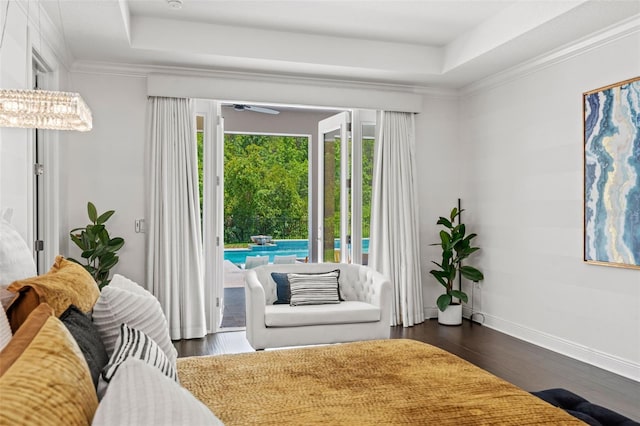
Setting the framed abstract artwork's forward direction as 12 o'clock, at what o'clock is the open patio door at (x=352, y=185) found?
The open patio door is roughly at 2 o'clock from the framed abstract artwork.

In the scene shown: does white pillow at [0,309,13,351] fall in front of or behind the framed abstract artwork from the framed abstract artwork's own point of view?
in front

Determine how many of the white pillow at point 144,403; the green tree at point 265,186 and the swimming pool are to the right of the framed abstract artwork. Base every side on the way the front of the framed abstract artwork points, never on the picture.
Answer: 2

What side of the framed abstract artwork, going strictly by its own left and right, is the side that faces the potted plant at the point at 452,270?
right

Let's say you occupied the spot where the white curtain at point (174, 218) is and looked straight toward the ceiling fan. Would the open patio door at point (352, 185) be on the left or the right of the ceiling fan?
right

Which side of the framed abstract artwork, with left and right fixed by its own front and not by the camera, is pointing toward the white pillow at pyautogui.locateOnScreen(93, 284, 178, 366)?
front

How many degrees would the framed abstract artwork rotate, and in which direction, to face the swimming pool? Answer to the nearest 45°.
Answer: approximately 90° to its right

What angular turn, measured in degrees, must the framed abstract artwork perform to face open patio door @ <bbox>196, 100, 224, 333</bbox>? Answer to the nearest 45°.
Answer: approximately 45° to its right

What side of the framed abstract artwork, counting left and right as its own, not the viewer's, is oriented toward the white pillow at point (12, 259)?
front

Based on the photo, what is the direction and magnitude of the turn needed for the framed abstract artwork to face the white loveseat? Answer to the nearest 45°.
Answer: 0° — it already faces it

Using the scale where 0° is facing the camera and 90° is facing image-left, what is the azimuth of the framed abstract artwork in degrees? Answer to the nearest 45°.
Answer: approximately 45°

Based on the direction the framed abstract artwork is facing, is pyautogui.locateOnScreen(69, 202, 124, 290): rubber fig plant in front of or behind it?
in front

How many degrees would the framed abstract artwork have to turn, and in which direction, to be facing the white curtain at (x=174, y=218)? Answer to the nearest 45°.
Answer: approximately 45° to its right
